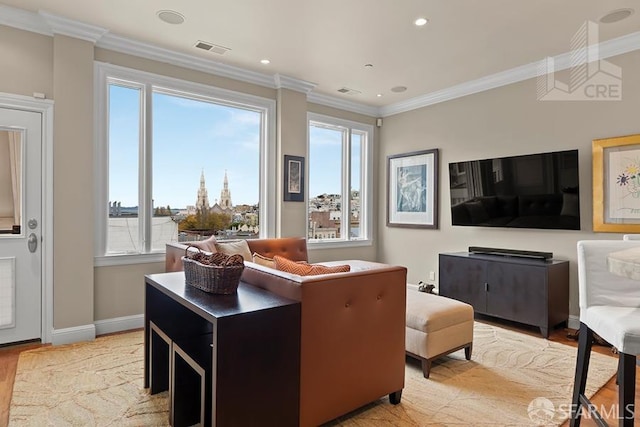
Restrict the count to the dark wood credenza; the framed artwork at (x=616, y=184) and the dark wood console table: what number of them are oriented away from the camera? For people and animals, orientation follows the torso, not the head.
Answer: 0

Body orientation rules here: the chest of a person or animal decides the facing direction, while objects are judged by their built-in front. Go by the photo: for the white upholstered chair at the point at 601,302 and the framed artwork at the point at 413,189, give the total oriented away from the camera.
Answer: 0

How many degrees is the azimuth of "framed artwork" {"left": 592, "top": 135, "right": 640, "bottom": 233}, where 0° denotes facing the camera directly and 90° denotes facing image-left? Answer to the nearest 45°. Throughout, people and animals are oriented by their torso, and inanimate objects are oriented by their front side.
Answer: approximately 45°

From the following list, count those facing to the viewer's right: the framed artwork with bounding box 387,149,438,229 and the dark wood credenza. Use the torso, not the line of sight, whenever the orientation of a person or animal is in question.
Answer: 0

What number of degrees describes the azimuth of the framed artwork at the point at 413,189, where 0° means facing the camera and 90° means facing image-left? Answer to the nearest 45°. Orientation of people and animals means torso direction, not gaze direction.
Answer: approximately 45°

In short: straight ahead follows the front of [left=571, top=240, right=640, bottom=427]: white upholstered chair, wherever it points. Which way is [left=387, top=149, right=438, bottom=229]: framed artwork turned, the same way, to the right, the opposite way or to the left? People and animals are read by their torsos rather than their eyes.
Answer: to the right

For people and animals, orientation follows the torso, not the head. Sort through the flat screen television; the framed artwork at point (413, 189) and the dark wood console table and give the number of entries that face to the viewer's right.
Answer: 0

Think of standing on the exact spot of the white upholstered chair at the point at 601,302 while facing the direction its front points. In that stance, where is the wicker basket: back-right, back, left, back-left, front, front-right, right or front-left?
right

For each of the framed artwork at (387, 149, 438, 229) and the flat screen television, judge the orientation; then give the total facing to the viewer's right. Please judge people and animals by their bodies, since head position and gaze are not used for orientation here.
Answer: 0

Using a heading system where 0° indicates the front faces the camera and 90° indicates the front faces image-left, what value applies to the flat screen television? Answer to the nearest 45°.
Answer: approximately 45°

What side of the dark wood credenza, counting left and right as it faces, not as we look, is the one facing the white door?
front

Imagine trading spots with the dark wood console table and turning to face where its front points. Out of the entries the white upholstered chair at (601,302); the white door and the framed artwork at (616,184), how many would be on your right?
1

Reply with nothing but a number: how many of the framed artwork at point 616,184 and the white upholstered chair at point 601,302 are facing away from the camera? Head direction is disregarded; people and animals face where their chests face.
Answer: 0

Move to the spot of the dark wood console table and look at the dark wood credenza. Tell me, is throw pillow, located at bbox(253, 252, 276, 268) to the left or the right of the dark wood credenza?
left

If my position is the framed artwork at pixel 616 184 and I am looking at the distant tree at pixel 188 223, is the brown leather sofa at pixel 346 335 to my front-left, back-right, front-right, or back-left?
front-left

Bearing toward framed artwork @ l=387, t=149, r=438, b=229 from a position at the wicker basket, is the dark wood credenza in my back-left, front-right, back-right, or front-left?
front-right
